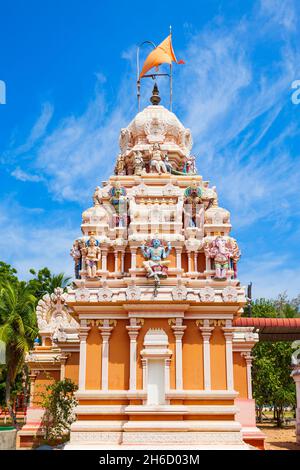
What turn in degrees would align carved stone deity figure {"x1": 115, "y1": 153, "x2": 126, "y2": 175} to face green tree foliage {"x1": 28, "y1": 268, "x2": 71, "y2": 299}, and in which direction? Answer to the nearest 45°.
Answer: approximately 135° to its right

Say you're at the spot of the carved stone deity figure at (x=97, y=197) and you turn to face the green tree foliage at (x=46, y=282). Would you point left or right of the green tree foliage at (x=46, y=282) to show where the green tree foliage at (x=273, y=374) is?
right

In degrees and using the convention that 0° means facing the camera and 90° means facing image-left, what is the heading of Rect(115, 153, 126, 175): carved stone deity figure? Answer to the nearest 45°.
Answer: approximately 45°

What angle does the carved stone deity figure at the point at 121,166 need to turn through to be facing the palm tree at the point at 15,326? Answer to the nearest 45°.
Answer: approximately 90° to its right

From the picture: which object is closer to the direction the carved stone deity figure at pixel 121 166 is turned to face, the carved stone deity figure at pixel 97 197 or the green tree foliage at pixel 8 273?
the carved stone deity figure

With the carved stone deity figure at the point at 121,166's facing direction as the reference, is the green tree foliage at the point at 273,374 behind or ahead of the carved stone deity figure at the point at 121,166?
behind

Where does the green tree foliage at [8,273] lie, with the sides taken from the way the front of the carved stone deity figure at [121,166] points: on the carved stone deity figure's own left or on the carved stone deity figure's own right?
on the carved stone deity figure's own right
